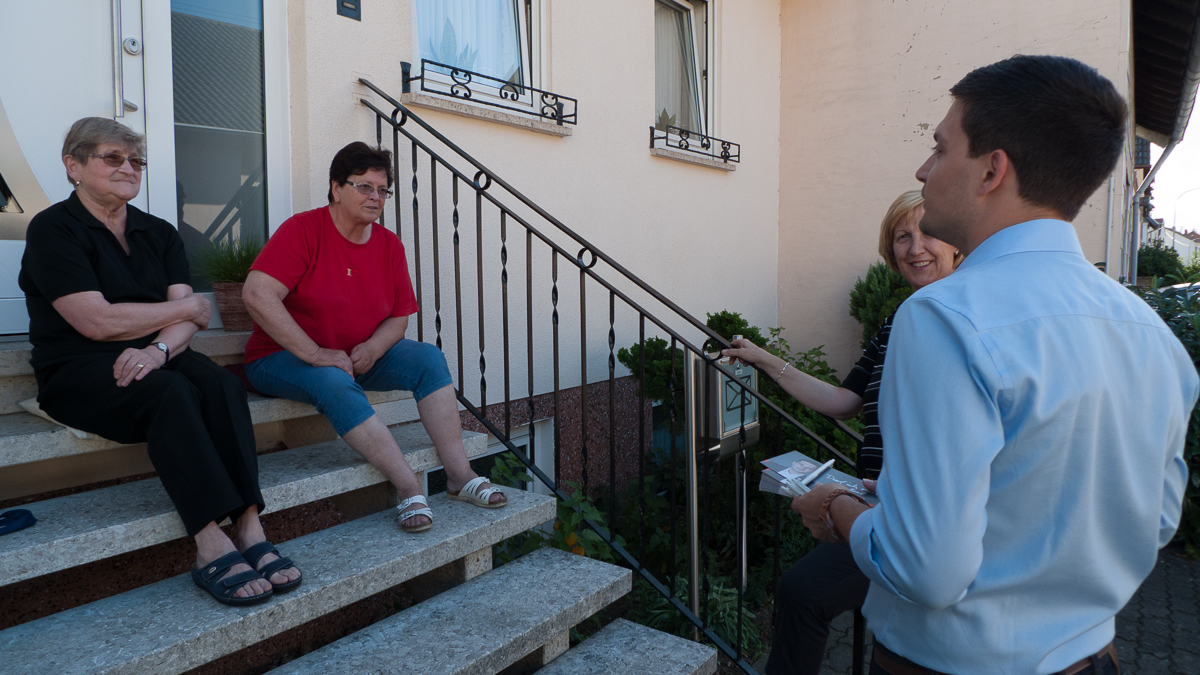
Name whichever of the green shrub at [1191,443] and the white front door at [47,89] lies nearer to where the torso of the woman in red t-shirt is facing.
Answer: the green shrub

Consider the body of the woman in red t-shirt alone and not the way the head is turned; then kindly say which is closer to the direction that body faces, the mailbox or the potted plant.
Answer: the mailbox

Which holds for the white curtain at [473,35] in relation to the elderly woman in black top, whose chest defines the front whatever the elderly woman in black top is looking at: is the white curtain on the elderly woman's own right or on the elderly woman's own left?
on the elderly woman's own left

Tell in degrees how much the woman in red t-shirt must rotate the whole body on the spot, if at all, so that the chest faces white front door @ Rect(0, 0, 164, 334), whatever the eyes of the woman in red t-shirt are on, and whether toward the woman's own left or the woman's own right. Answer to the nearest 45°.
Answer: approximately 135° to the woman's own right

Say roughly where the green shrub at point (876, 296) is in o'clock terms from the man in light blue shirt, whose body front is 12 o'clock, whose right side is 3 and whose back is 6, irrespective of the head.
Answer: The green shrub is roughly at 1 o'clock from the man in light blue shirt.

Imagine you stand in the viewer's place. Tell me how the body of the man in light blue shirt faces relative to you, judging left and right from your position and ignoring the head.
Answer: facing away from the viewer and to the left of the viewer

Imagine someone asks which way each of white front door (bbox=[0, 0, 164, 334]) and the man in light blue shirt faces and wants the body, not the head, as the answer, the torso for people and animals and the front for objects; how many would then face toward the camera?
1
